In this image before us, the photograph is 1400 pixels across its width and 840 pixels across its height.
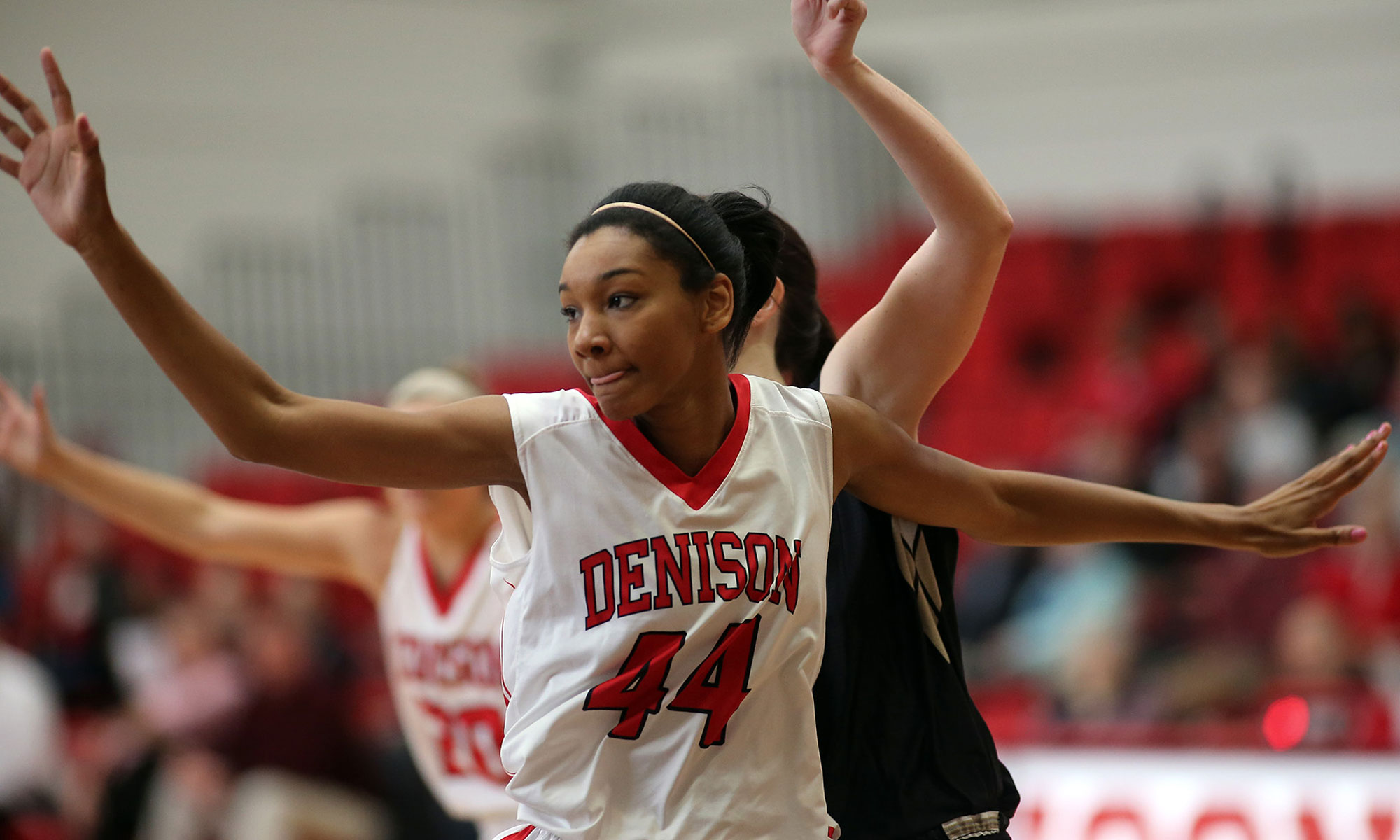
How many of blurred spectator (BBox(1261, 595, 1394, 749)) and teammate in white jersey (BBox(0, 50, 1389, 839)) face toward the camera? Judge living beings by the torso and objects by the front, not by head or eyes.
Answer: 2

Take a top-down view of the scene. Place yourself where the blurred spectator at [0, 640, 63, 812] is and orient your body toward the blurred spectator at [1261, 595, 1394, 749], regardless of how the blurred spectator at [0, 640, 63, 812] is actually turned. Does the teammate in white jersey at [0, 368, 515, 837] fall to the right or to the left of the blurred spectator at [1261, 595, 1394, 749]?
right

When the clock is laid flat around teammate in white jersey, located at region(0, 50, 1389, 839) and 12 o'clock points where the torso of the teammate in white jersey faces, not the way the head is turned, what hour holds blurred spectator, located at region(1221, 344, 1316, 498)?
The blurred spectator is roughly at 7 o'clock from the teammate in white jersey.

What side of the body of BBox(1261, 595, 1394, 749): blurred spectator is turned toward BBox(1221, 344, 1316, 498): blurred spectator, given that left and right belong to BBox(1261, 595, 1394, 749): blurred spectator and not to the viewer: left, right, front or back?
back

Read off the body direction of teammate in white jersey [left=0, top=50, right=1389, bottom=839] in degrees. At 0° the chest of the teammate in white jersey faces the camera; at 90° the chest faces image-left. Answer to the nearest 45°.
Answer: approximately 0°

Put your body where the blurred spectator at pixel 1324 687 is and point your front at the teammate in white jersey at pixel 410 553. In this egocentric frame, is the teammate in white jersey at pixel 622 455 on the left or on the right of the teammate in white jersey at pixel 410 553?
left

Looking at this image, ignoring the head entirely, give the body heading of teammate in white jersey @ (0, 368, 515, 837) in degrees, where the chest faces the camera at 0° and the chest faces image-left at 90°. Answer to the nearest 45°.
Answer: approximately 0°

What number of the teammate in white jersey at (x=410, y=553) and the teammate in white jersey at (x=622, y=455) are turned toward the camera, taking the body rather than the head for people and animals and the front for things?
2

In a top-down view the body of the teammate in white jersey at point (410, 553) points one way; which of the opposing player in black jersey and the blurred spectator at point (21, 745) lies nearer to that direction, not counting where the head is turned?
the opposing player in black jersey

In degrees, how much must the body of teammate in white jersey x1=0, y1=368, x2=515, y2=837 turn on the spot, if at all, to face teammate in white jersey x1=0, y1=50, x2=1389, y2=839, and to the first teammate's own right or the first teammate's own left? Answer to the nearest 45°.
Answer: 0° — they already face them

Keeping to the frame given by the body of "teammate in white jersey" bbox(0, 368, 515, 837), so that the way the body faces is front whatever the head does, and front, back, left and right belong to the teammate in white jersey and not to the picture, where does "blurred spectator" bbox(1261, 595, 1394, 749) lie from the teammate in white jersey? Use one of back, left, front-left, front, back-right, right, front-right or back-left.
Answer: left

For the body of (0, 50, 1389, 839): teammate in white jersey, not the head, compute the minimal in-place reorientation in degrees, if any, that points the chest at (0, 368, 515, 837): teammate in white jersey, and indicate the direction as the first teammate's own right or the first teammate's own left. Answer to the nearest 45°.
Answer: approximately 180°

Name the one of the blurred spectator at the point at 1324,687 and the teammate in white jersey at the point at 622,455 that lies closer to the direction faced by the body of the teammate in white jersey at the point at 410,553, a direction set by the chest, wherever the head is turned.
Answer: the teammate in white jersey

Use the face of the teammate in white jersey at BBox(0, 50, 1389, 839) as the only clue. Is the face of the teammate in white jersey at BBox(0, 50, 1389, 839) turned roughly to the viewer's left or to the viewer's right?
to the viewer's left
